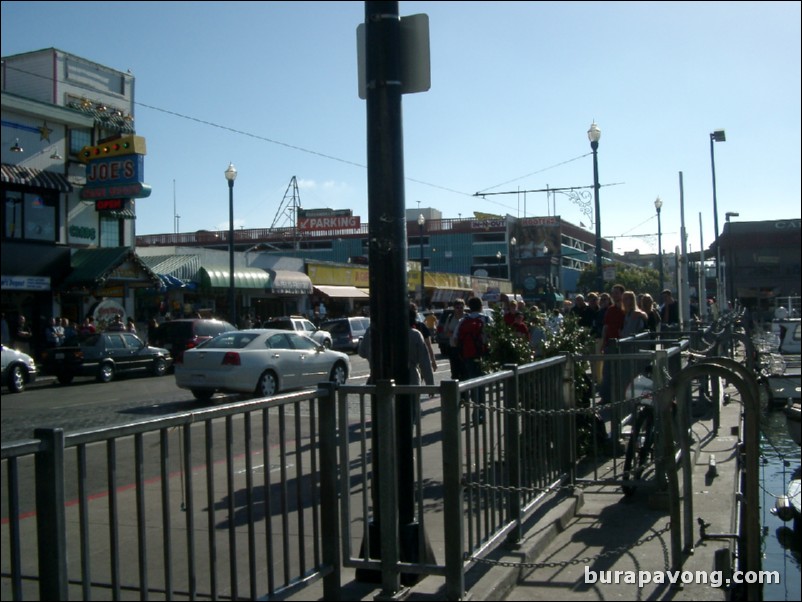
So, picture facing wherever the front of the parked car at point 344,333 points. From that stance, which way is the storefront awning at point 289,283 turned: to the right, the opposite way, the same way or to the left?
to the right

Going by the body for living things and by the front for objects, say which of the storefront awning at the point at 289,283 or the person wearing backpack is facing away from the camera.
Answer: the person wearing backpack

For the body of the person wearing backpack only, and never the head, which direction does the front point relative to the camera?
away from the camera

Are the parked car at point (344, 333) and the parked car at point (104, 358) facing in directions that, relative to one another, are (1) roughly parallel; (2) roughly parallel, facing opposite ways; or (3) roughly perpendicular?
roughly parallel

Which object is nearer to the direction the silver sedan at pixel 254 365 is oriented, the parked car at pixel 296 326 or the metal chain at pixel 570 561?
the parked car

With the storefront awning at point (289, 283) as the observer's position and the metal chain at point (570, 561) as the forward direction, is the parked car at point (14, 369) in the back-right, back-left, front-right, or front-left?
front-right

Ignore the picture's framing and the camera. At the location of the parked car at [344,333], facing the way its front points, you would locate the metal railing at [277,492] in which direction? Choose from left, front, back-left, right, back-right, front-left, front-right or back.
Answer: back-right

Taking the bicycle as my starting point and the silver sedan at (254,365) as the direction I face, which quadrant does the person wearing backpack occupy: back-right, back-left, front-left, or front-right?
front-right

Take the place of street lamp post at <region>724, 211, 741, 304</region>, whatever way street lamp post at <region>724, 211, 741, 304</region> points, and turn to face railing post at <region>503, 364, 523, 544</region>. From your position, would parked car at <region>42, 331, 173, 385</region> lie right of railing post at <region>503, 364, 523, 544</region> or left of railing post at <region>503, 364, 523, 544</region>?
right

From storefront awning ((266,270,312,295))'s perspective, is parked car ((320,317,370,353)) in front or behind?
in front
